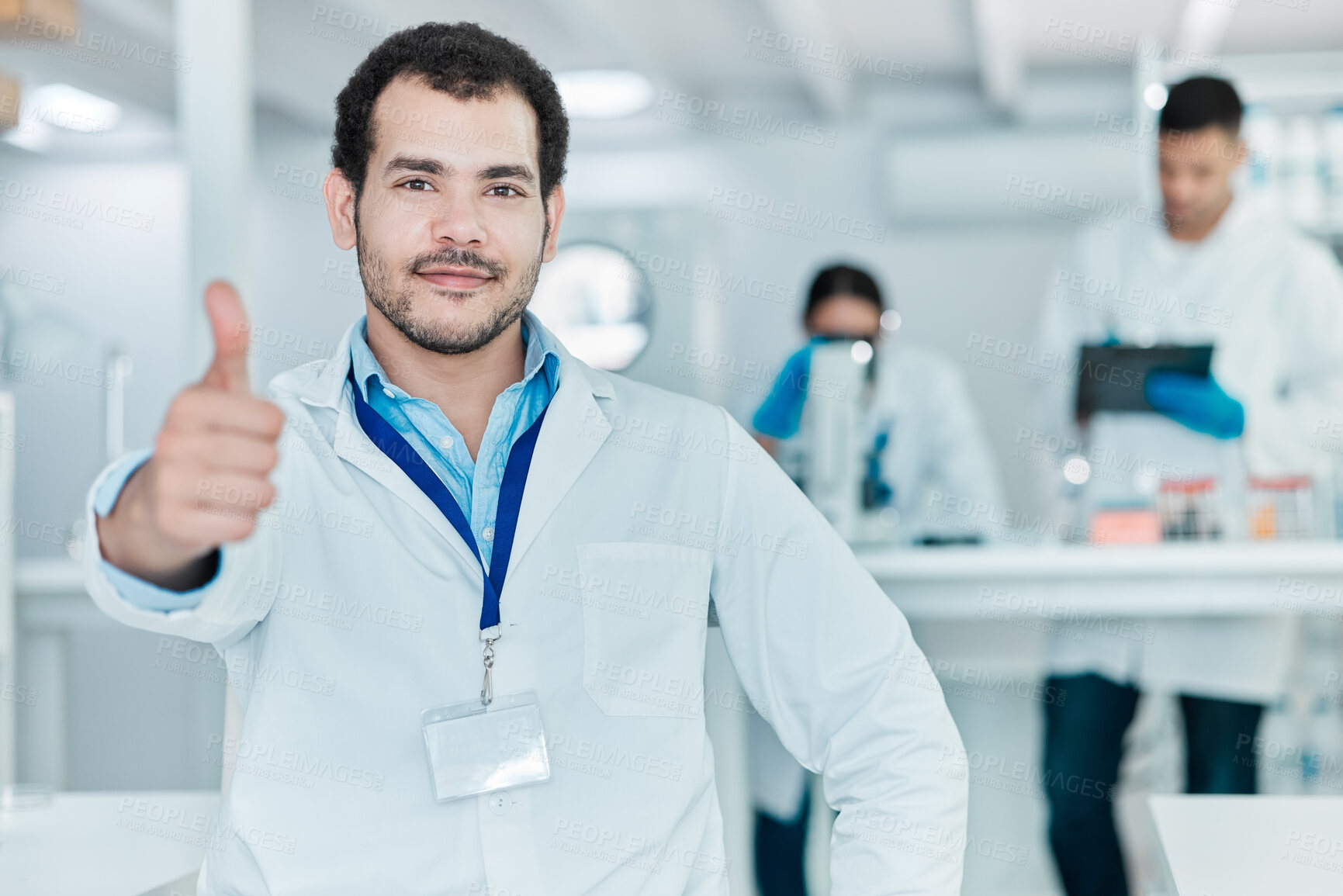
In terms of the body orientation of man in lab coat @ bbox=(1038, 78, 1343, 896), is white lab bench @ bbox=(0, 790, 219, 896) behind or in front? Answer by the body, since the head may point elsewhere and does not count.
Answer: in front

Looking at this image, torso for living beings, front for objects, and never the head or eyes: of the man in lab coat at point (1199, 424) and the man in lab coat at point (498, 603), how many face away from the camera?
0

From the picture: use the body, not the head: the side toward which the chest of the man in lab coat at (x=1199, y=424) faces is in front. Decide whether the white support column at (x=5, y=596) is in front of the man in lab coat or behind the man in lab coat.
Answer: in front

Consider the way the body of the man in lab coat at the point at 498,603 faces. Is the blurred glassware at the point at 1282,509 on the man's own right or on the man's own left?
on the man's own left

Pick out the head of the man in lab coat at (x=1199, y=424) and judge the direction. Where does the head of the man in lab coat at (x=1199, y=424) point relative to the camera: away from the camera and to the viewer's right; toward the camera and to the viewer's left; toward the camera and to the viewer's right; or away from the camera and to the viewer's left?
toward the camera and to the viewer's left
